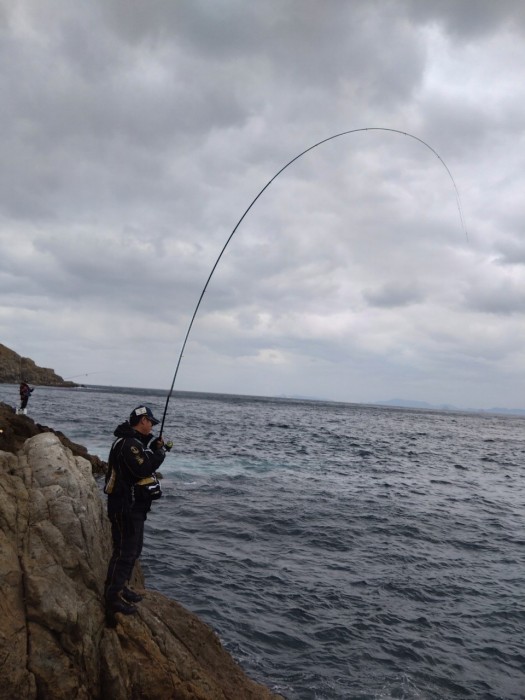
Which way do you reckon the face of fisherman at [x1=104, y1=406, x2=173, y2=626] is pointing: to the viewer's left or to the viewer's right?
to the viewer's right

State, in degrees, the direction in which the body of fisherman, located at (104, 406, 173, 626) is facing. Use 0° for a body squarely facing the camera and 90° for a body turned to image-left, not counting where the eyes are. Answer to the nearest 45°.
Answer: approximately 270°

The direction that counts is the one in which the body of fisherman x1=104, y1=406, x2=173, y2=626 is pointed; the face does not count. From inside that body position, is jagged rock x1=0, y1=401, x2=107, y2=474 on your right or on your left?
on your left
